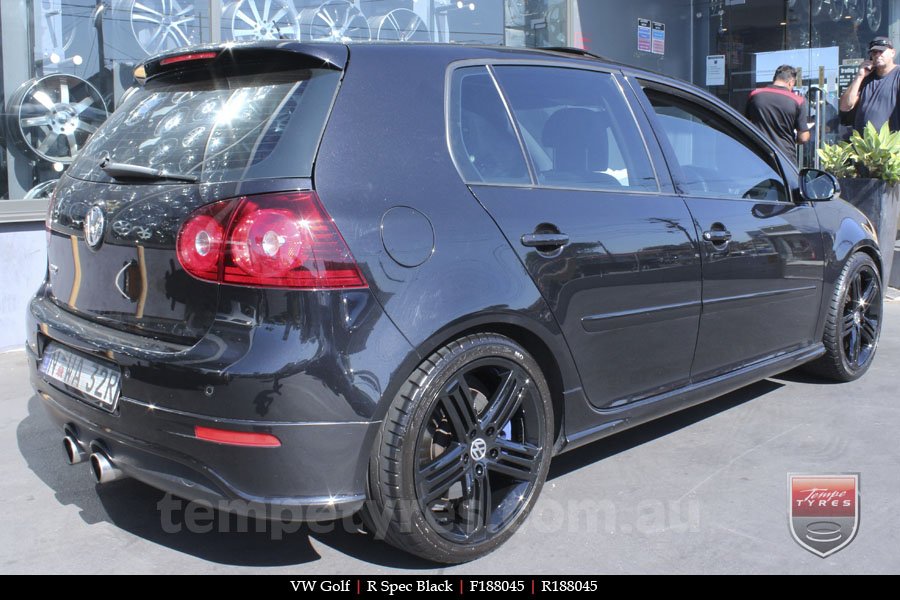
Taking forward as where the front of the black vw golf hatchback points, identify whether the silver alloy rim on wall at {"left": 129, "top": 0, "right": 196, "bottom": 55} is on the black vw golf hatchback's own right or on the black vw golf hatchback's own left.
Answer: on the black vw golf hatchback's own left

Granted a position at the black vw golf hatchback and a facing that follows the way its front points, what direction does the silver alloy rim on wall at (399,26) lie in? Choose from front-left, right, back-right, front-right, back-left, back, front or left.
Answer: front-left

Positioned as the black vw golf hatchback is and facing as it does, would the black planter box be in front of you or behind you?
in front

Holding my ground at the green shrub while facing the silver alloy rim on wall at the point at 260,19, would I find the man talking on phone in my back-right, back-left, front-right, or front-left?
back-right

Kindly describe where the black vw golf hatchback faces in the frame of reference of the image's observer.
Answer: facing away from the viewer and to the right of the viewer

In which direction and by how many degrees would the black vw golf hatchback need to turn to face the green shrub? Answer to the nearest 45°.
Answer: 0° — it already faces it

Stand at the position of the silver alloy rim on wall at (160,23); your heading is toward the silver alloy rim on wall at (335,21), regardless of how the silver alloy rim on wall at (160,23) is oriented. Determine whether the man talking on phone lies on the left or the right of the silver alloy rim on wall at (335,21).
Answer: right

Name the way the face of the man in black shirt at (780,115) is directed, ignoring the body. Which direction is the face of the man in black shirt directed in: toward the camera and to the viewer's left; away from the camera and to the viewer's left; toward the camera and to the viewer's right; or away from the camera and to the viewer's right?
away from the camera and to the viewer's right

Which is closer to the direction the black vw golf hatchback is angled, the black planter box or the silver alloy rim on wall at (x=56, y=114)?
the black planter box
